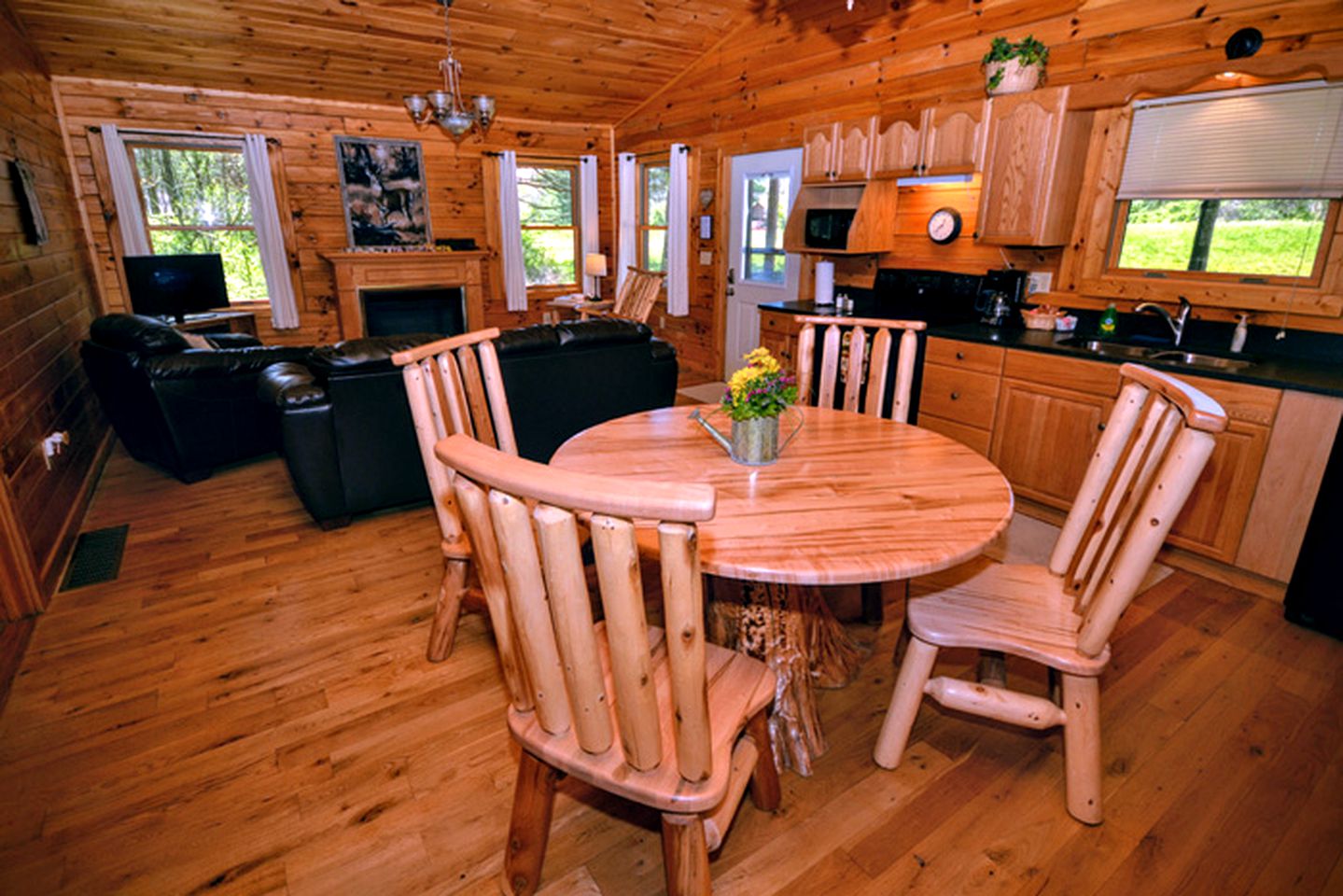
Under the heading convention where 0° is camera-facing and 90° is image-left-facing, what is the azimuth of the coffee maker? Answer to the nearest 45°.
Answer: approximately 45°

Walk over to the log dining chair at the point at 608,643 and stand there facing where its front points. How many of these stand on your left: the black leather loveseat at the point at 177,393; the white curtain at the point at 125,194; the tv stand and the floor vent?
4

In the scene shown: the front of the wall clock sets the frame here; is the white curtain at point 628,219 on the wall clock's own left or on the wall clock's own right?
on the wall clock's own right

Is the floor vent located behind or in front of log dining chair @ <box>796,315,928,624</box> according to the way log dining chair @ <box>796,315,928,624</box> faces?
in front

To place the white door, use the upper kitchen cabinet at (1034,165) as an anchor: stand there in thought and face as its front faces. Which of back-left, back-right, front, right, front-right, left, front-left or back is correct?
right

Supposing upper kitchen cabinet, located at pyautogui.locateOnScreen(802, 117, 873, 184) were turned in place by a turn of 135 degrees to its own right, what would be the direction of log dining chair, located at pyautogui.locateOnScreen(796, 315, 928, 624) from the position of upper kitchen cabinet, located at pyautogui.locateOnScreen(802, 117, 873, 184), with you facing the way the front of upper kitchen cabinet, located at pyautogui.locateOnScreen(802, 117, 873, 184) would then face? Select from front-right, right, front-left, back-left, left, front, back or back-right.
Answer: back

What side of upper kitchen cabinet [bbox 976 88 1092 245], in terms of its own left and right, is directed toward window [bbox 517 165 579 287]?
right

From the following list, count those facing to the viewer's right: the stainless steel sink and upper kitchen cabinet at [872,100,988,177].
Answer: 0

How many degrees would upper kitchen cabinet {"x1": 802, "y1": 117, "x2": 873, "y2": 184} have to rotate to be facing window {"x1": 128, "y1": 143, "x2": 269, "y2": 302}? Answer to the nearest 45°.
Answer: approximately 45° to its right

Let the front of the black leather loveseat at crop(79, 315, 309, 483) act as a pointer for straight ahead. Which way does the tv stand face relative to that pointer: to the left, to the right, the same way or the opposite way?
to the right

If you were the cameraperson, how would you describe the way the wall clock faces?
facing the viewer and to the left of the viewer

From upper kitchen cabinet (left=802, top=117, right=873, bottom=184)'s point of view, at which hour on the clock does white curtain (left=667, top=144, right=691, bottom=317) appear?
The white curtain is roughly at 3 o'clock from the upper kitchen cabinet.

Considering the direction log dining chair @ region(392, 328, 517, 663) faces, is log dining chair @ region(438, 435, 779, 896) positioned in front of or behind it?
in front

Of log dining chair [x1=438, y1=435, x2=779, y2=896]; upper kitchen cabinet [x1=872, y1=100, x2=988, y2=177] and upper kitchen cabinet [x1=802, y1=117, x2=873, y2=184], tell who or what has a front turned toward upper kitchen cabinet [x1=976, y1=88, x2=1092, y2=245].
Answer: the log dining chair

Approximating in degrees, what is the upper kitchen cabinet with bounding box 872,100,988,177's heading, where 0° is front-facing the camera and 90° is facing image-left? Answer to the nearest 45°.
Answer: approximately 45°

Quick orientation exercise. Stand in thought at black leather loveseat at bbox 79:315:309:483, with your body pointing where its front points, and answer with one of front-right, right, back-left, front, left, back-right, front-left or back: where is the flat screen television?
front-left

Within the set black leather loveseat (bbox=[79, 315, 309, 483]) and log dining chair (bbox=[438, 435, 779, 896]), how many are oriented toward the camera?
0
